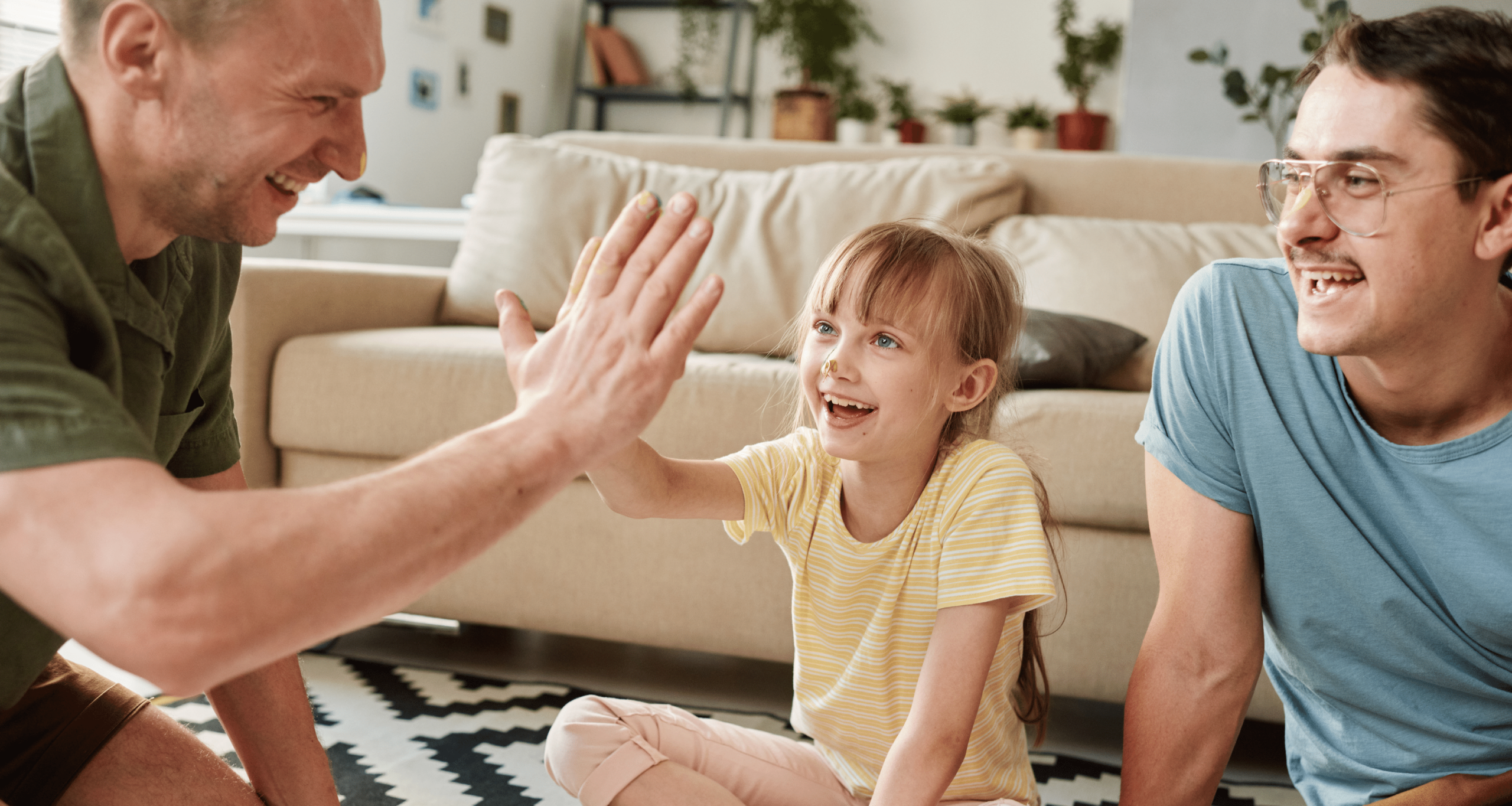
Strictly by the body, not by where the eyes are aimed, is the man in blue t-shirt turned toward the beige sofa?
no

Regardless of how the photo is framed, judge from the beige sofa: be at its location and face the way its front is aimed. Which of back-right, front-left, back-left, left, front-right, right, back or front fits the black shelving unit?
back

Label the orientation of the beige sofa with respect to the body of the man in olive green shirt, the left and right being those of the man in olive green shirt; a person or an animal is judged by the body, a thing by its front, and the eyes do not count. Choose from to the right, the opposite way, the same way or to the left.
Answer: to the right

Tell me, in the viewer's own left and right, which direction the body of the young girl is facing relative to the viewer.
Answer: facing the viewer and to the left of the viewer

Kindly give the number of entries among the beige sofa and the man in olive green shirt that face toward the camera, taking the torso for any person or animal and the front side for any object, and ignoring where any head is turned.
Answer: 1

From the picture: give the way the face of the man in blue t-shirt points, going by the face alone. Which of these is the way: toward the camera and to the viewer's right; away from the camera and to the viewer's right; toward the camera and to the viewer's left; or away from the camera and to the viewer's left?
toward the camera and to the viewer's left

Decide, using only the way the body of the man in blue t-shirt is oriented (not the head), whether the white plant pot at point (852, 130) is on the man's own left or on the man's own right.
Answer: on the man's own right

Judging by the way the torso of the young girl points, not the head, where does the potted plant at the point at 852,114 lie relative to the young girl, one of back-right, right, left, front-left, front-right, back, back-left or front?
back-right

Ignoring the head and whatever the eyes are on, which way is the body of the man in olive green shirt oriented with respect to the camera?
to the viewer's right

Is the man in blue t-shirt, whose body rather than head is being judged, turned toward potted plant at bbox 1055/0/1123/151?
no

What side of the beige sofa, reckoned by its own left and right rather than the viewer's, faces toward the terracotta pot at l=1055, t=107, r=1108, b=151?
back

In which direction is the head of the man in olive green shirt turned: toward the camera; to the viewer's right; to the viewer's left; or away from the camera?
to the viewer's right

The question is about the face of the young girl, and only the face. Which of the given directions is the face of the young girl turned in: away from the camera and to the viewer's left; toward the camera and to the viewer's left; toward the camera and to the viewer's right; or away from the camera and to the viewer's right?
toward the camera and to the viewer's left

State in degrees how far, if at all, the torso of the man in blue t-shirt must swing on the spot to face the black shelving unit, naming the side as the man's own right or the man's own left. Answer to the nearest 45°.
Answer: approximately 90° to the man's own right

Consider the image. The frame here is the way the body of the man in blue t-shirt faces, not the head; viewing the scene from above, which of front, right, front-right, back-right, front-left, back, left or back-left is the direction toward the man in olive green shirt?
front

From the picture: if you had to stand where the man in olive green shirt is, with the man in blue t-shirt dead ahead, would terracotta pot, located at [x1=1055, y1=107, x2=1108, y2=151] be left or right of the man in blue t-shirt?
left

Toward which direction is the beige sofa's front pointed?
toward the camera
